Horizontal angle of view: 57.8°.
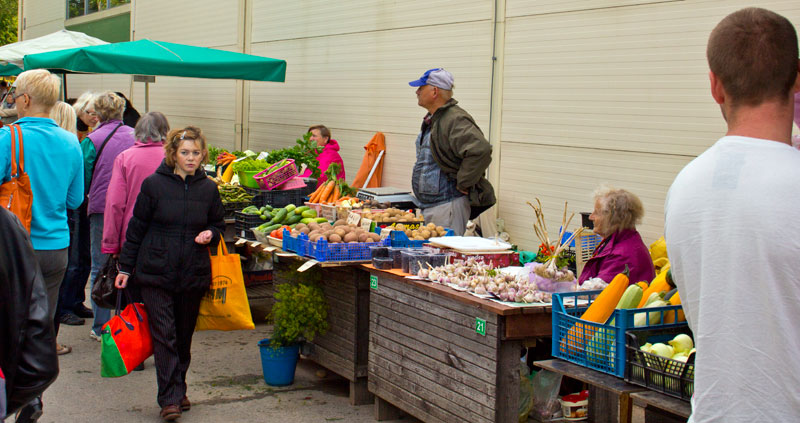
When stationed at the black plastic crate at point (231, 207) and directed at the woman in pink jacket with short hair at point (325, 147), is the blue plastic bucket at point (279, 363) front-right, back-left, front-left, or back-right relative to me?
back-right

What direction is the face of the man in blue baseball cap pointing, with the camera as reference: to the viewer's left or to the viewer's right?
to the viewer's left

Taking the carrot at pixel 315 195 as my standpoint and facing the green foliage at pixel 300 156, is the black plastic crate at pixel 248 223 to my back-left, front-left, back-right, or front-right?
back-left

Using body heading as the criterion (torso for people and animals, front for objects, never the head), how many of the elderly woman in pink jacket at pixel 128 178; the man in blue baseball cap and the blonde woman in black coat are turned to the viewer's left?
1

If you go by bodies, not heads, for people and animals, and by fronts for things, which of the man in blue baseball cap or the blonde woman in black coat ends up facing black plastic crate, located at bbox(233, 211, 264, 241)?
the man in blue baseball cap

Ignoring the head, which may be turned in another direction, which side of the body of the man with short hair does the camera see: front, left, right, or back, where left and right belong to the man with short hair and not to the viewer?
back

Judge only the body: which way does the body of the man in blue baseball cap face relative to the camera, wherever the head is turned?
to the viewer's left

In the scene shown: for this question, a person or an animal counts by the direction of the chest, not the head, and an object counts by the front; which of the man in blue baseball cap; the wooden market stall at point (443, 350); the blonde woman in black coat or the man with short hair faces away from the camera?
the man with short hair

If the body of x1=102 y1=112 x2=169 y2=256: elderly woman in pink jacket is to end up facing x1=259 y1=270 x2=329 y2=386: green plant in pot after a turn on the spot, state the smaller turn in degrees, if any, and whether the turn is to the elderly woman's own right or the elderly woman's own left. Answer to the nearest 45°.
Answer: approximately 90° to the elderly woman's own right
